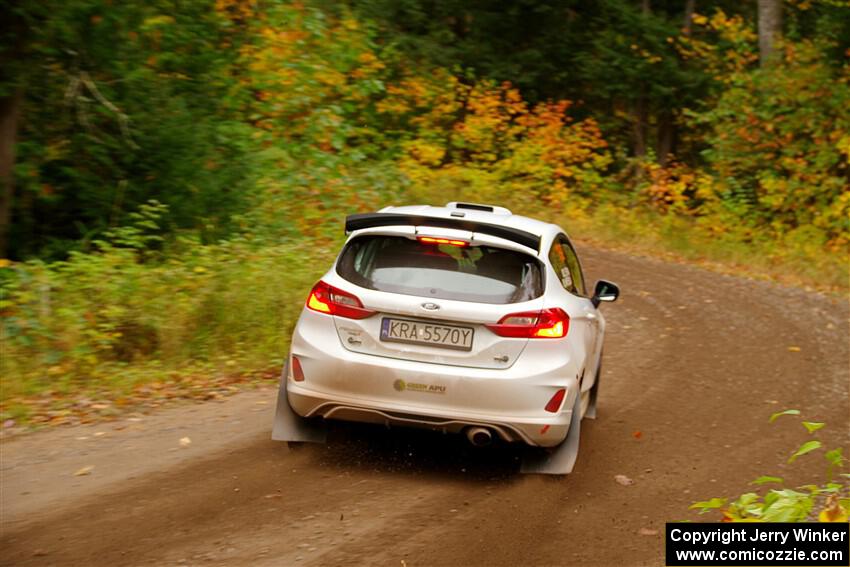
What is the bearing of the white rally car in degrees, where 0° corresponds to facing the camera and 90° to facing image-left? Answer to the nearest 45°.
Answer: approximately 180°

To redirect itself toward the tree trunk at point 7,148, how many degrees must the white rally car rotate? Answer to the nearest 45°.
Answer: approximately 45° to its left

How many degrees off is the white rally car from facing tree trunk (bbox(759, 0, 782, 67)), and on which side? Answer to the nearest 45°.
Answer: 0° — it already faces it
